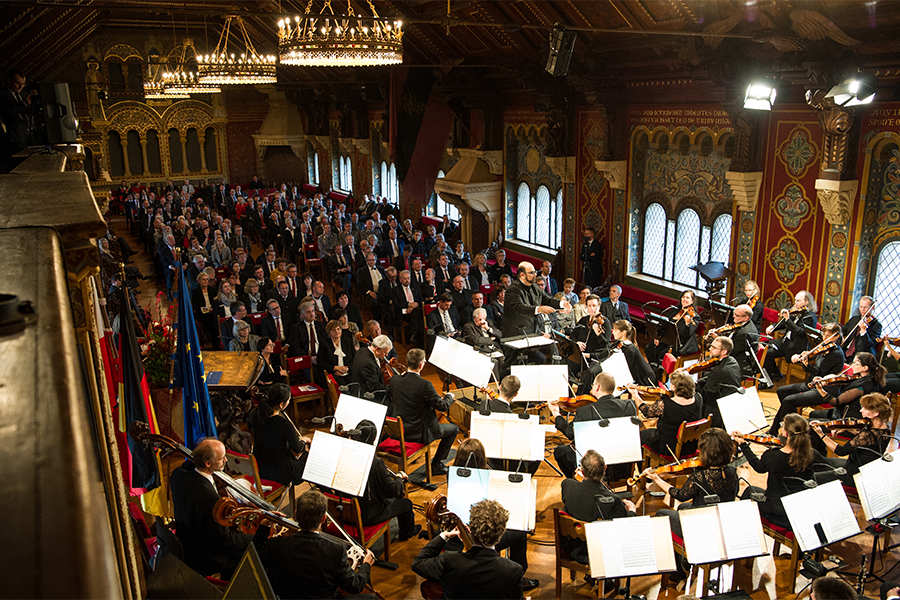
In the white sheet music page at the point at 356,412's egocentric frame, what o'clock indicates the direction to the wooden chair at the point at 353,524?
The wooden chair is roughly at 12 o'clock from the white sheet music page.

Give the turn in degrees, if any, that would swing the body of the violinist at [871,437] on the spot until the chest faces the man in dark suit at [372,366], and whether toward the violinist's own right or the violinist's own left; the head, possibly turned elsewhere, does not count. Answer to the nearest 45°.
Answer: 0° — they already face them

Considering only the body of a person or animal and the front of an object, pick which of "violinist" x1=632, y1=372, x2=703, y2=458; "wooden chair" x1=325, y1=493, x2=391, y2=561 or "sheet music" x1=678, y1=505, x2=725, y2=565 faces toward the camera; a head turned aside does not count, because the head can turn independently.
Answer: the sheet music

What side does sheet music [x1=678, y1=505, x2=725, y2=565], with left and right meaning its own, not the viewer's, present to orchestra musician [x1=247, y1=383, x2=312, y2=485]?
right

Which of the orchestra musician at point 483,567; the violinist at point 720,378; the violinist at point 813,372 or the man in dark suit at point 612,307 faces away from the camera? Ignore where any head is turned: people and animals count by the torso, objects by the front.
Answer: the orchestra musician

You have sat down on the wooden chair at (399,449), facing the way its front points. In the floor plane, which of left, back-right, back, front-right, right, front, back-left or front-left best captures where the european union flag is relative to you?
back-left

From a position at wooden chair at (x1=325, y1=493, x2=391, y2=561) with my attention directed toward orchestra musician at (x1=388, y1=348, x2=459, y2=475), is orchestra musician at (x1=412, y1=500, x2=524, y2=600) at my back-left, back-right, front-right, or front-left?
back-right

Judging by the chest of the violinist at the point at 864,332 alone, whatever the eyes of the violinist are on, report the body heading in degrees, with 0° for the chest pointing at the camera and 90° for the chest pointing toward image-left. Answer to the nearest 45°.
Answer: approximately 45°

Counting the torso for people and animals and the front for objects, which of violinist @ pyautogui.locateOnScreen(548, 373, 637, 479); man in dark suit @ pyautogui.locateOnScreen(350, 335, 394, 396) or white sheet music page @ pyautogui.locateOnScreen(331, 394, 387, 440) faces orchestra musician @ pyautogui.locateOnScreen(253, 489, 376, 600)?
the white sheet music page

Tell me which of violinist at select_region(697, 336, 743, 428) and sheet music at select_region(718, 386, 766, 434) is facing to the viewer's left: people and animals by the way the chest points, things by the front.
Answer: the violinist

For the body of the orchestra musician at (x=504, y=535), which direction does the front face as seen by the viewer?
away from the camera

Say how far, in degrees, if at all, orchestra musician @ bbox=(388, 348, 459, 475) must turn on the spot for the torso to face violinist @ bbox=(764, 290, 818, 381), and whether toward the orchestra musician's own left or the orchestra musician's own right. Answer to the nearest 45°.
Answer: approximately 45° to the orchestra musician's own right

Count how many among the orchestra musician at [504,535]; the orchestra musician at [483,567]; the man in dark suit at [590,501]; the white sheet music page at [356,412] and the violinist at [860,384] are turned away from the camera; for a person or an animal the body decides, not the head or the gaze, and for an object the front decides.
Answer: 3

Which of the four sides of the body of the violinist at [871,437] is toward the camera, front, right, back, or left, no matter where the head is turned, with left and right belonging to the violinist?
left

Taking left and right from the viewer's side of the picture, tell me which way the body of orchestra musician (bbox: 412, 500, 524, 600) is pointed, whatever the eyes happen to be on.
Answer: facing away from the viewer

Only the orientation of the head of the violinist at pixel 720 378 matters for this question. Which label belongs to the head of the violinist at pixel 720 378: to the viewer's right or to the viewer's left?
to the viewer's left

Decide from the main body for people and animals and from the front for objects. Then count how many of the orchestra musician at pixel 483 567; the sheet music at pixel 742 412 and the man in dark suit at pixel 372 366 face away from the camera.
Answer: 1

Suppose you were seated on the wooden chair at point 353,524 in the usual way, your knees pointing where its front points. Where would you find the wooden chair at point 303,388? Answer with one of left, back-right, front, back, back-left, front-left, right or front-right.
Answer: front-left
